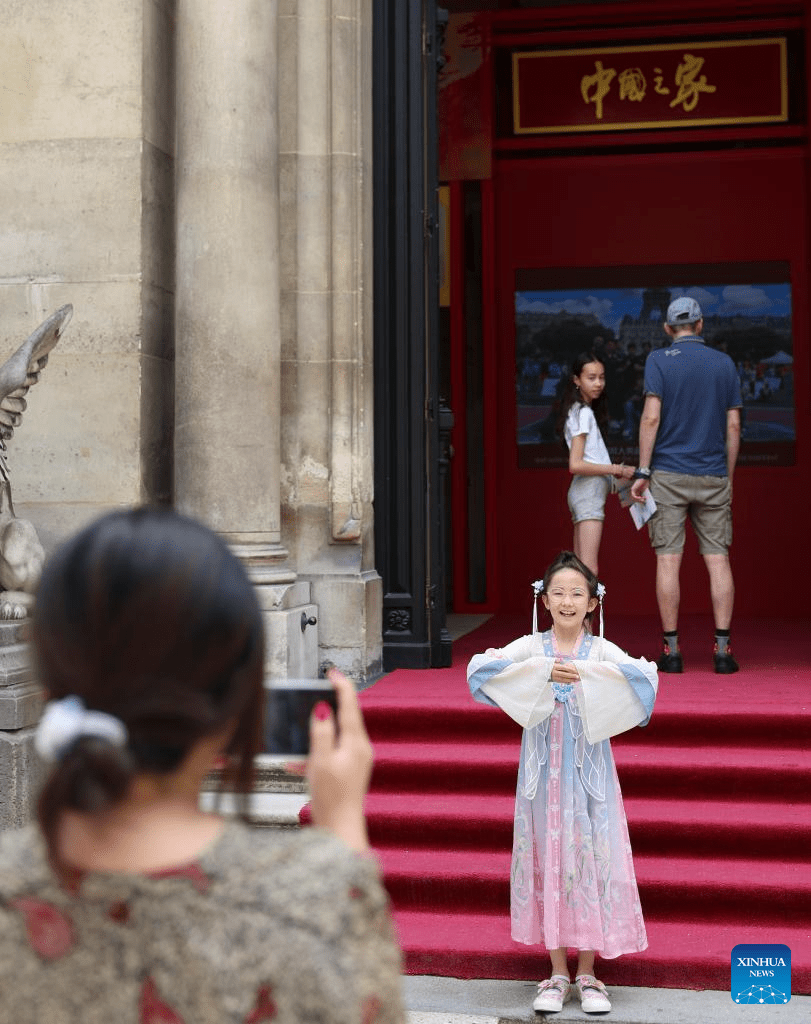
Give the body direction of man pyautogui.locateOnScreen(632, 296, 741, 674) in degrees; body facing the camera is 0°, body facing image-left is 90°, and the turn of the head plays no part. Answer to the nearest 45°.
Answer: approximately 180°

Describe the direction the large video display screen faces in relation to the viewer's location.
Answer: facing the viewer

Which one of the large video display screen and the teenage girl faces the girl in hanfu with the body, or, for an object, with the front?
the large video display screen

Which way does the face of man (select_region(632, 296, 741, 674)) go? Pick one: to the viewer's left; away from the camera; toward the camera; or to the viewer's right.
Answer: away from the camera

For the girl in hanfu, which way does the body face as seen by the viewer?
toward the camera

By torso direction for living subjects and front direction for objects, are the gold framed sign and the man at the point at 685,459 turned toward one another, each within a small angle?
yes

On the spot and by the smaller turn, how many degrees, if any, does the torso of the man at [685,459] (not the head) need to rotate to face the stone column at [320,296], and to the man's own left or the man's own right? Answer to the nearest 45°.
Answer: approximately 90° to the man's own left

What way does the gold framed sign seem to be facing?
toward the camera
